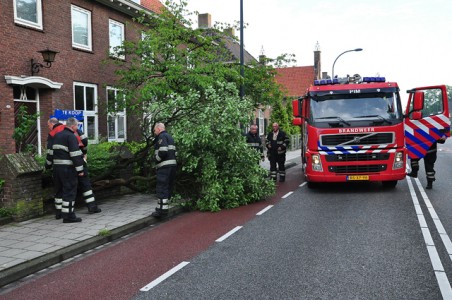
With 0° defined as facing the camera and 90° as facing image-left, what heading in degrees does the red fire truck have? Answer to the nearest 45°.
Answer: approximately 0°

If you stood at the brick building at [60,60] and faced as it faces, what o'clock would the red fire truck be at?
The red fire truck is roughly at 12 o'clock from the brick building.

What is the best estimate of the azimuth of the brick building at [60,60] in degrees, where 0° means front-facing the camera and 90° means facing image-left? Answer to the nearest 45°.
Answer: approximately 315°

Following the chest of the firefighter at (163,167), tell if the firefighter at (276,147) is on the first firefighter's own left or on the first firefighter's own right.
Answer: on the first firefighter's own right

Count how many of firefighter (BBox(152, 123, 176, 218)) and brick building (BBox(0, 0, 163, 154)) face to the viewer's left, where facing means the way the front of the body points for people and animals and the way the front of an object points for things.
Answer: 1

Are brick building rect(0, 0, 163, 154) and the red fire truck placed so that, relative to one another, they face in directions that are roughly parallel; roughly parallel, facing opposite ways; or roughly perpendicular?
roughly perpendicular

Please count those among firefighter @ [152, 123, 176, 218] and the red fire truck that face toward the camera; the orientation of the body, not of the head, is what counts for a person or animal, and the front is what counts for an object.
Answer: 1

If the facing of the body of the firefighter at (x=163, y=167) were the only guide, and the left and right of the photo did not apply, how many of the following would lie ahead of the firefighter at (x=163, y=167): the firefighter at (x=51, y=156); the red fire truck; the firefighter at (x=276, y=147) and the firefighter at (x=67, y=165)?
2

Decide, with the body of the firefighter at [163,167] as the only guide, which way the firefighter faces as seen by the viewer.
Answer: to the viewer's left

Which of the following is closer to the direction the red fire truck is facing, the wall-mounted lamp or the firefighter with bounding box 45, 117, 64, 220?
the firefighter

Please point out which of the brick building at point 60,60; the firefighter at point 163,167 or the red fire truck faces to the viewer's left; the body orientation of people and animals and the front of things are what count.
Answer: the firefighter

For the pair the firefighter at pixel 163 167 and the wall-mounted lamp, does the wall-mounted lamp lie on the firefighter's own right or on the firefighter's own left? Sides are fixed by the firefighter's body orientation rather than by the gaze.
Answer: on the firefighter's own right
